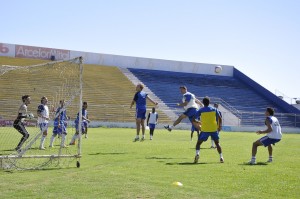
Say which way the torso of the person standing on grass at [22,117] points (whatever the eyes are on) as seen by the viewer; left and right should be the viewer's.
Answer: facing to the right of the viewer
